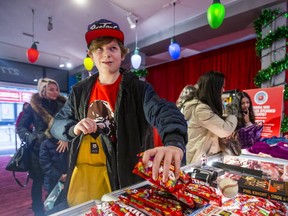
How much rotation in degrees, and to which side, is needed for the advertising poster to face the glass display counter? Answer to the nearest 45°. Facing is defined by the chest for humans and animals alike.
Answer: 0° — it already faces it

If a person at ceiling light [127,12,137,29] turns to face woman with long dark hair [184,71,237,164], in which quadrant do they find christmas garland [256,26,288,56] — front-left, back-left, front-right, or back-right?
front-left

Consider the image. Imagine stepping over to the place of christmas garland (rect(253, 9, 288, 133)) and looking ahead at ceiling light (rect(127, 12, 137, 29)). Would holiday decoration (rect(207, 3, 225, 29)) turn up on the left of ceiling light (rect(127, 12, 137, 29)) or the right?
left

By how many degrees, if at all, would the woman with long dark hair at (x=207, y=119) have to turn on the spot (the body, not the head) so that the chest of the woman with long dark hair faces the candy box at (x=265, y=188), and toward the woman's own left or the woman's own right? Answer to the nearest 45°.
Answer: approximately 90° to the woman's own right

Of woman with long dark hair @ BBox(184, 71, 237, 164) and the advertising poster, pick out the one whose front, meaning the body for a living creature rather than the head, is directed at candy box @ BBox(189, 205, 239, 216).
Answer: the advertising poster

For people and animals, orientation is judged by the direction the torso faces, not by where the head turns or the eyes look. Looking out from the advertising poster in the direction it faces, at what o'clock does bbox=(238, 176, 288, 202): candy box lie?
The candy box is roughly at 12 o'clock from the advertising poster.

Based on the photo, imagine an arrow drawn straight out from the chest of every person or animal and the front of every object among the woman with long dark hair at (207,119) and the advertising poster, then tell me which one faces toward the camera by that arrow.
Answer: the advertising poster

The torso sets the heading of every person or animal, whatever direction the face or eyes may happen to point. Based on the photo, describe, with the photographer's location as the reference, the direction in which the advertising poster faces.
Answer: facing the viewer

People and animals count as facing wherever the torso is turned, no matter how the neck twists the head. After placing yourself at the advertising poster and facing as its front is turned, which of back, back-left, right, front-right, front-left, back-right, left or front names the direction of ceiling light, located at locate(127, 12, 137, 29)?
right

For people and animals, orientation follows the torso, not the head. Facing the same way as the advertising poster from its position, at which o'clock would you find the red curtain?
The red curtain is roughly at 5 o'clock from the advertising poster.

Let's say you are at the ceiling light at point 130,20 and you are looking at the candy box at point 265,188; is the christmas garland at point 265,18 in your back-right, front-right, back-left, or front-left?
front-left
